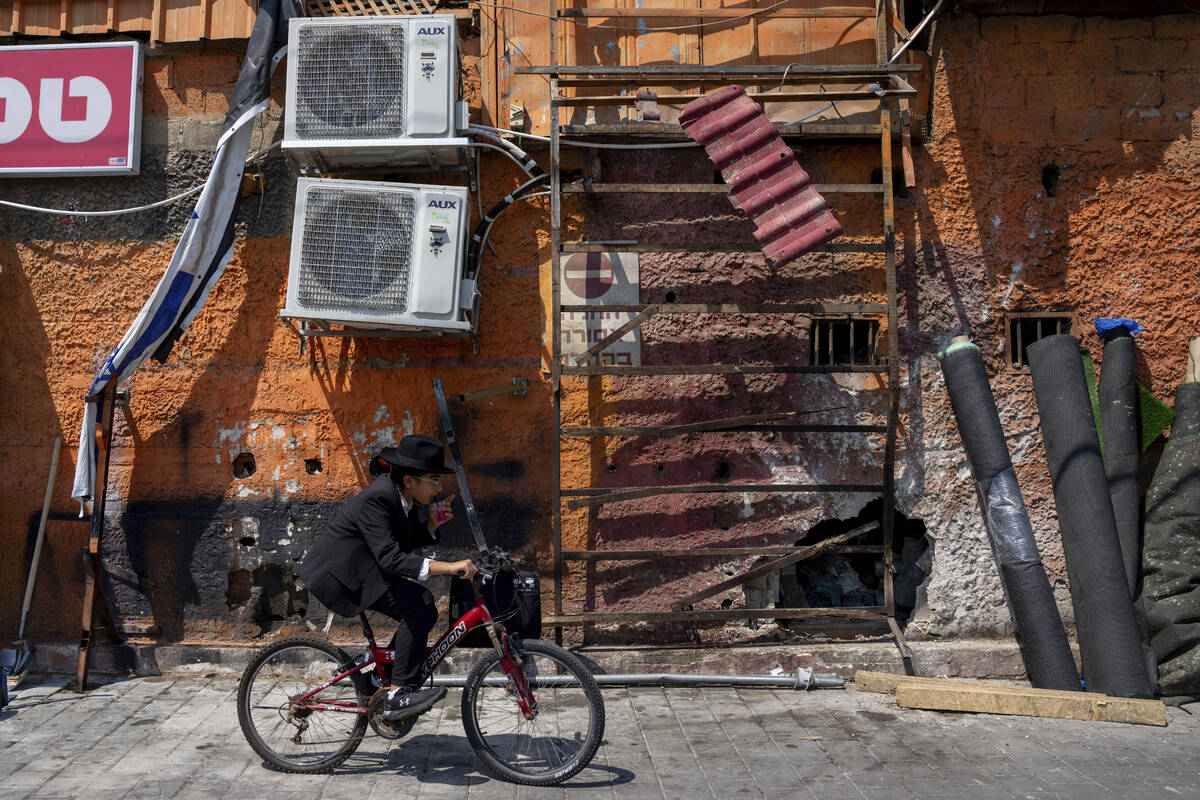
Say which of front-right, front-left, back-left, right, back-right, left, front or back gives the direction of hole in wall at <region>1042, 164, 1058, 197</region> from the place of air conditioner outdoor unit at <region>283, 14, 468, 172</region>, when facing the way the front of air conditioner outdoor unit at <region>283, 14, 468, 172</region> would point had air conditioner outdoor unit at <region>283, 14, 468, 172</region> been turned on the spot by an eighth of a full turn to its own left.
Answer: front-left

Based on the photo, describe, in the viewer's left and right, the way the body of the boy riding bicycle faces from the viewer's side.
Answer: facing to the right of the viewer

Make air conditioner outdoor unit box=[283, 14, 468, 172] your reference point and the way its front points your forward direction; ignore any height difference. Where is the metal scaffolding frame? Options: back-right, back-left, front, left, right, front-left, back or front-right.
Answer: left

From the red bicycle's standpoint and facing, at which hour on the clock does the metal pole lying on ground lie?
The metal pole lying on ground is roughly at 11 o'clock from the red bicycle.

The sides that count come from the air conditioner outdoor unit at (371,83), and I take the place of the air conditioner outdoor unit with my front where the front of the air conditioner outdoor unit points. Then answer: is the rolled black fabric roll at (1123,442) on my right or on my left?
on my left

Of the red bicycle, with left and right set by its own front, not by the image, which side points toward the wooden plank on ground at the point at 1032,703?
front

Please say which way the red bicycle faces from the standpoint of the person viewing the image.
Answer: facing to the right of the viewer

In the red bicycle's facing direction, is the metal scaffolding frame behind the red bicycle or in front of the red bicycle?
in front

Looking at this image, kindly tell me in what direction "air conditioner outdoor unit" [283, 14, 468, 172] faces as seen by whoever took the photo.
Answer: facing the viewer

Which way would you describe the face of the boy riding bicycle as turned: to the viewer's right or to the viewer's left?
to the viewer's right

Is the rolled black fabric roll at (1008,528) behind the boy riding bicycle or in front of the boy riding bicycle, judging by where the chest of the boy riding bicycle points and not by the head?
in front

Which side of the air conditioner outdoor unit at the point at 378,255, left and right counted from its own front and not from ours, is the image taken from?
front

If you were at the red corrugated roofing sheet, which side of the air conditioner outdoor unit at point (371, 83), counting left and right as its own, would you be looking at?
left

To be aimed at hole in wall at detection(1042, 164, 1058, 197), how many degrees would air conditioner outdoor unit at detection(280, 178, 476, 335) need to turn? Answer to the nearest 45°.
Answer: approximately 90° to its left

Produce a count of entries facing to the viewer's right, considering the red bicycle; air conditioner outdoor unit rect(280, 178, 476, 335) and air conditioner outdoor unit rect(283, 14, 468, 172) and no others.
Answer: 1

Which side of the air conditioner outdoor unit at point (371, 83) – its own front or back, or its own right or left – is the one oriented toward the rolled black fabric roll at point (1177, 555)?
left

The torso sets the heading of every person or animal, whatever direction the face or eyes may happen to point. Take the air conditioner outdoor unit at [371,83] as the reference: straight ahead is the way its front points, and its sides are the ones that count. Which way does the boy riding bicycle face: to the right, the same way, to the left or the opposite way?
to the left

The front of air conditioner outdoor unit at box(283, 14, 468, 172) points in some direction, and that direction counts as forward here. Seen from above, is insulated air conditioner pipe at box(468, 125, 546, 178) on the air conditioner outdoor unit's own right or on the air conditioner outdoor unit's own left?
on the air conditioner outdoor unit's own left
